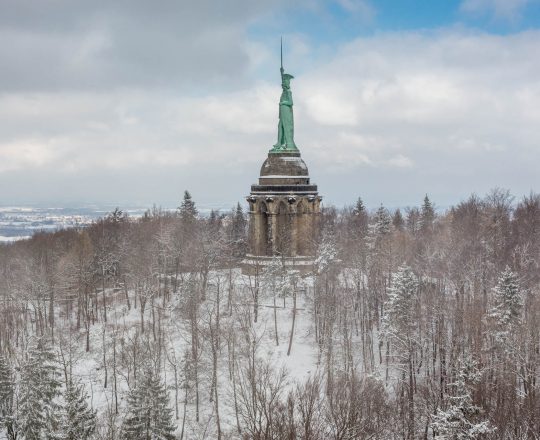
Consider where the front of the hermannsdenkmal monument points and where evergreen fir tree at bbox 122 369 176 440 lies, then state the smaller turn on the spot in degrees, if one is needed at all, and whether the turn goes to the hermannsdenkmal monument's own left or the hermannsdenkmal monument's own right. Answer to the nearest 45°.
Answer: approximately 90° to the hermannsdenkmal monument's own left

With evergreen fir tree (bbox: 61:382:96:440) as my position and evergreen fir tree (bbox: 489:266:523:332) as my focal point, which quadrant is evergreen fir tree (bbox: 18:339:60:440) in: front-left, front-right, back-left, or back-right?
back-left

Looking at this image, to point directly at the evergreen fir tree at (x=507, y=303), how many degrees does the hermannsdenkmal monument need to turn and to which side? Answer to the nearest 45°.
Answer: approximately 135° to its left

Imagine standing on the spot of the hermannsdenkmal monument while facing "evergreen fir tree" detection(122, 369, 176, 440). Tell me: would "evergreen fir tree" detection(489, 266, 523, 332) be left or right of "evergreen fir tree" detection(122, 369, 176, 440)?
left

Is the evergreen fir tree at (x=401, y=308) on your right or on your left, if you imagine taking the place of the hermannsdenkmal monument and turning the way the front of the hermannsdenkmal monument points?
on your left

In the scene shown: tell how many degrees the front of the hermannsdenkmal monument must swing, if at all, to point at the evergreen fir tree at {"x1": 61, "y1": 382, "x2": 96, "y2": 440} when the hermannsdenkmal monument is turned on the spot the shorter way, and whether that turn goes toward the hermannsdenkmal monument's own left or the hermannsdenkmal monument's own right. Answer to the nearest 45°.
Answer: approximately 90° to the hermannsdenkmal monument's own left

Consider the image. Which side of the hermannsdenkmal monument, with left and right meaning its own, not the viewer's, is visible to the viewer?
left

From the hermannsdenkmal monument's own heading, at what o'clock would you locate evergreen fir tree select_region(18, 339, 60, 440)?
The evergreen fir tree is roughly at 10 o'clock from the hermannsdenkmal monument.
